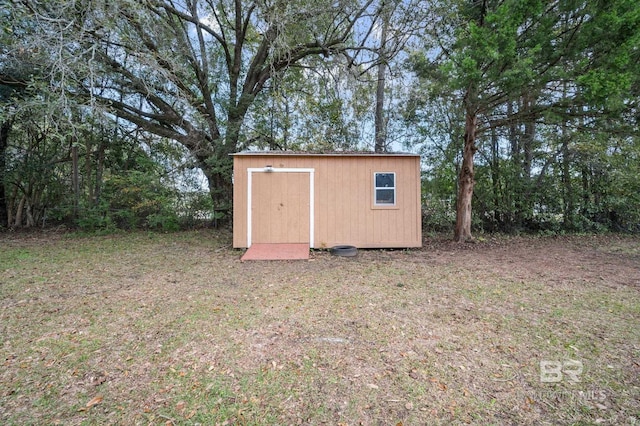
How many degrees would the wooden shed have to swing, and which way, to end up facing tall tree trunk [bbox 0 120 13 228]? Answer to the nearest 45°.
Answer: approximately 90° to its right

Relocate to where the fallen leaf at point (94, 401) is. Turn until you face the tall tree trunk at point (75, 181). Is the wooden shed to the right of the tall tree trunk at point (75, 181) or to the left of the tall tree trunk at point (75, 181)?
right

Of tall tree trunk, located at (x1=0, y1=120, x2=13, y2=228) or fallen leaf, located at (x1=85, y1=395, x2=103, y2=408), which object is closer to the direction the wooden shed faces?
the fallen leaf

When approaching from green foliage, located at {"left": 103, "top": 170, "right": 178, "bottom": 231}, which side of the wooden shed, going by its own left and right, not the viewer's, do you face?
right

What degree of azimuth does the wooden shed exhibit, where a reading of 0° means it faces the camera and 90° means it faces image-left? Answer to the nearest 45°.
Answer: approximately 0°

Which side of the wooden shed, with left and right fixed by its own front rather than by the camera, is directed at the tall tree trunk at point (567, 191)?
left

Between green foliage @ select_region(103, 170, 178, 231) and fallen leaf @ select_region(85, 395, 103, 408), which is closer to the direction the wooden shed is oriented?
the fallen leaf

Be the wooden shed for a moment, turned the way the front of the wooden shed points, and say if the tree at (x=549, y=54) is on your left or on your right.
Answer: on your left

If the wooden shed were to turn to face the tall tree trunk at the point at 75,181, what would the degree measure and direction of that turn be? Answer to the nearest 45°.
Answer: approximately 90° to its right
